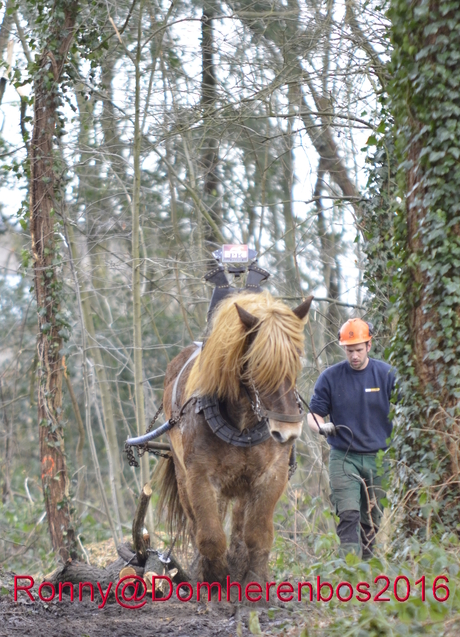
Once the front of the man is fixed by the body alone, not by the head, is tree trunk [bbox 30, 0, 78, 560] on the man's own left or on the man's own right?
on the man's own right

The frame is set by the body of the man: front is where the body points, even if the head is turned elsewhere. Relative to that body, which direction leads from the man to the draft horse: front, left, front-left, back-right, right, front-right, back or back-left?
front-right

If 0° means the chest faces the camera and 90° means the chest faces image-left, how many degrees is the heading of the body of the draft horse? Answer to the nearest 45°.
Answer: approximately 315°

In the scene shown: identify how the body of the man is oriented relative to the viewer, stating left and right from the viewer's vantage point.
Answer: facing the viewer

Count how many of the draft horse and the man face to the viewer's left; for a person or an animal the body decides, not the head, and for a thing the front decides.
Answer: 0

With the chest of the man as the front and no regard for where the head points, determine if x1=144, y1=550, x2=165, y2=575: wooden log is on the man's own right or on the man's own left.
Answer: on the man's own right

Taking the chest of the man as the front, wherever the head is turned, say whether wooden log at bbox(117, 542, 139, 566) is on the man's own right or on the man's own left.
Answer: on the man's own right

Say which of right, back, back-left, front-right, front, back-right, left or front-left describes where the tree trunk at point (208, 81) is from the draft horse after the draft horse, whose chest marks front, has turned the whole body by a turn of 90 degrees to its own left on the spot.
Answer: front-left

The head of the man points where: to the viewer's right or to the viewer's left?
to the viewer's left

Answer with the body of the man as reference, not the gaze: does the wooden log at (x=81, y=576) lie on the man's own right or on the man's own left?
on the man's own right

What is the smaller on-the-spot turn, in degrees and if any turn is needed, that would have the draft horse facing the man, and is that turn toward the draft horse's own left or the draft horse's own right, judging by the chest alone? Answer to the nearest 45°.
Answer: approximately 90° to the draft horse's own left
